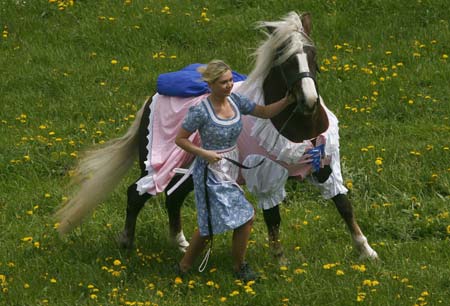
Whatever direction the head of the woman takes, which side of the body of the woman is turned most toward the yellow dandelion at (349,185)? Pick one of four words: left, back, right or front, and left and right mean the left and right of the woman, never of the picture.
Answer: left

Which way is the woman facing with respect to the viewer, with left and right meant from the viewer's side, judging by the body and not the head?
facing the viewer and to the right of the viewer
